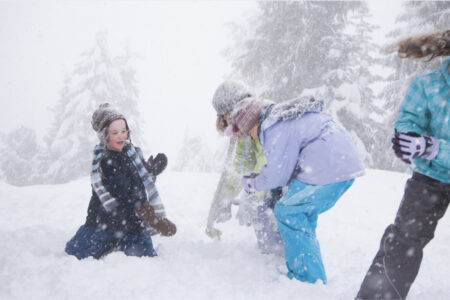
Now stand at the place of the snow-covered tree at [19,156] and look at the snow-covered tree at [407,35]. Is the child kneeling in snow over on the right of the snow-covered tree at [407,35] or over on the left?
right

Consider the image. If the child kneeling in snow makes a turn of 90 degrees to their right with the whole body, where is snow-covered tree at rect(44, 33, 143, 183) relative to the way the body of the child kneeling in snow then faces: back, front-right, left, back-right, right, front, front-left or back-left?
back-right

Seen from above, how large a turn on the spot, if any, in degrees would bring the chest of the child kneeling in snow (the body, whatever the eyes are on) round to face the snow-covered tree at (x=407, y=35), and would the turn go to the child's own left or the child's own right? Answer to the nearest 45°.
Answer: approximately 90° to the child's own left

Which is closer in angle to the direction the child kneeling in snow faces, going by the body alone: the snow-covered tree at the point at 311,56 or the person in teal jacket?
the person in teal jacket

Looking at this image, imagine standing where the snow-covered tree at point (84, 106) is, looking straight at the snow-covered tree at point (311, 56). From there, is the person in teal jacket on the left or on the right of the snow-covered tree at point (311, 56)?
right

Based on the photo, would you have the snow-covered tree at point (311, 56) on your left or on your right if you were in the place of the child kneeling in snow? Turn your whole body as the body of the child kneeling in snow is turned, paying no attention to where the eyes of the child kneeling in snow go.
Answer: on your left

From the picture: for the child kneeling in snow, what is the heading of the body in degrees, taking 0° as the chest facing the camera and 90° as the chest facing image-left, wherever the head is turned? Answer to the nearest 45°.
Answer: approximately 315°
